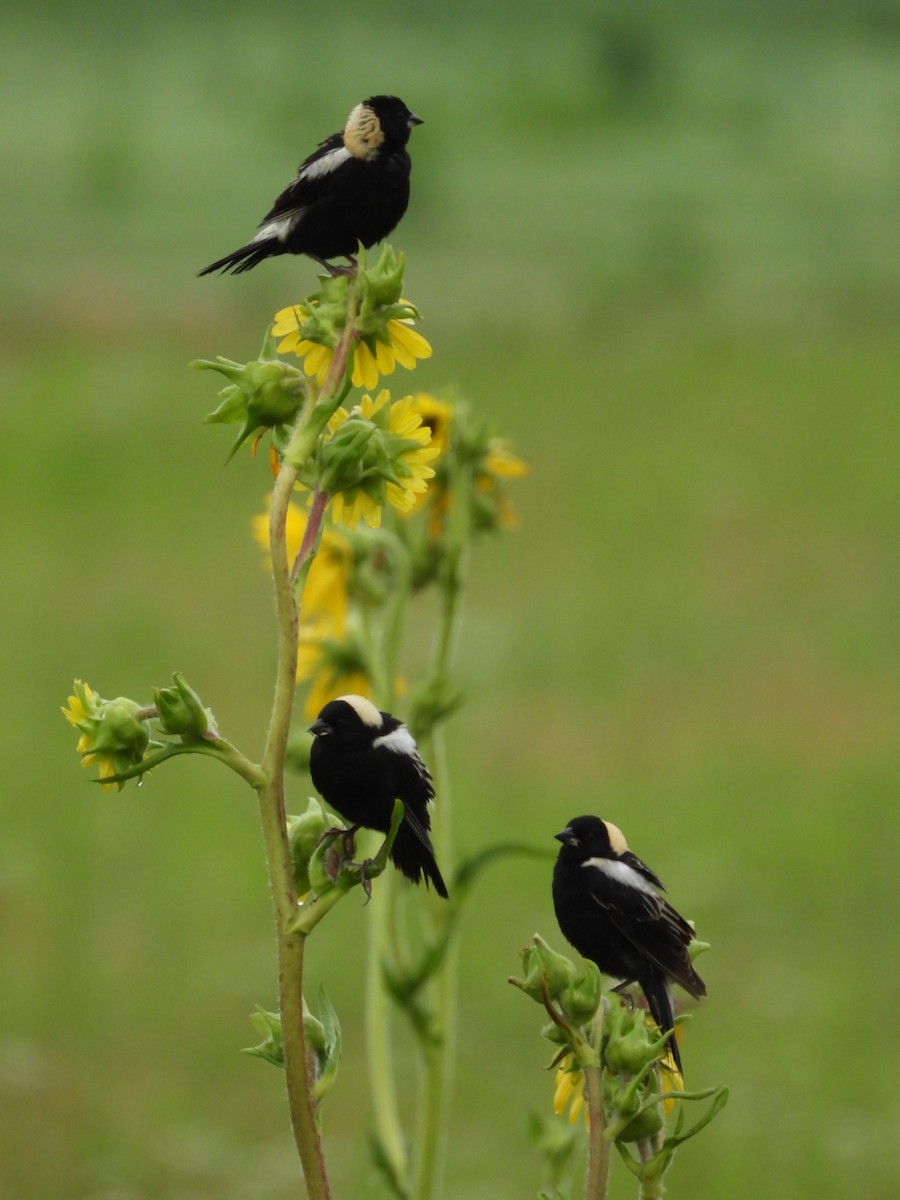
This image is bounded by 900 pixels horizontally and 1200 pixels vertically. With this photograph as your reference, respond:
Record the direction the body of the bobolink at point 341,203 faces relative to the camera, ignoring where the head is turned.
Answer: to the viewer's right

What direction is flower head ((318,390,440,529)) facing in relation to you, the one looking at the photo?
facing away from the viewer and to the right of the viewer

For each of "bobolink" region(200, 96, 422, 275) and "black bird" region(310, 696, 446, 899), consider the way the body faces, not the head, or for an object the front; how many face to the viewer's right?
1

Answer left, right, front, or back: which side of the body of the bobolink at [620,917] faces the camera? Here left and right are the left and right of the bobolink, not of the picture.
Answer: left
